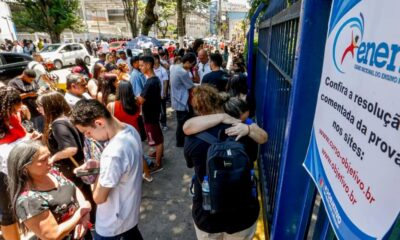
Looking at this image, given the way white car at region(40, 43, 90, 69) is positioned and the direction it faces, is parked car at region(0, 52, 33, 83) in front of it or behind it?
in front

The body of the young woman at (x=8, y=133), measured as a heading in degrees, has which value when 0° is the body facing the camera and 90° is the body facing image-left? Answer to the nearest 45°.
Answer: approximately 270°

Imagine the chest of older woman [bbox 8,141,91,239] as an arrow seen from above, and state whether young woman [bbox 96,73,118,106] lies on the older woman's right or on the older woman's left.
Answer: on the older woman's left

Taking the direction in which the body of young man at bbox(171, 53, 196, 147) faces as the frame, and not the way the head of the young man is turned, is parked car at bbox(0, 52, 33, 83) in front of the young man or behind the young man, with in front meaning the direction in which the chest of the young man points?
behind

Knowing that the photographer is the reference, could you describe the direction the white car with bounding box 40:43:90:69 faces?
facing the viewer and to the left of the viewer

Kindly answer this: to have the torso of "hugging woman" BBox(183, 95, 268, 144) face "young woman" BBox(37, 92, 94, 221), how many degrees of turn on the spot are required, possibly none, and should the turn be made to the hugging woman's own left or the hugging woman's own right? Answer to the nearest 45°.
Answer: approximately 90° to the hugging woman's own right

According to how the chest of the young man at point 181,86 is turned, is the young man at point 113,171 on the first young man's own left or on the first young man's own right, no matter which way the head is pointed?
on the first young man's own right

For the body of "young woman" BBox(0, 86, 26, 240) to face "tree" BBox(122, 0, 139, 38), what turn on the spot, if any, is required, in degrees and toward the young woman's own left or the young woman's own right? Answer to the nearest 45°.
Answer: approximately 45° to the young woman's own left

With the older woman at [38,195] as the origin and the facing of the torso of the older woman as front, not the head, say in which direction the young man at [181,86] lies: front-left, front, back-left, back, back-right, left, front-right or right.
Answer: left
